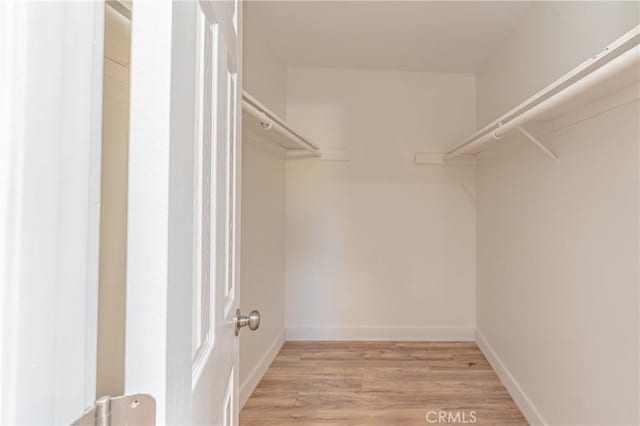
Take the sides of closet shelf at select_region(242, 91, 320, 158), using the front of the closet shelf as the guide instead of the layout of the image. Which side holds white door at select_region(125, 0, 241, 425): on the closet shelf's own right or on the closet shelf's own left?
on the closet shelf's own right

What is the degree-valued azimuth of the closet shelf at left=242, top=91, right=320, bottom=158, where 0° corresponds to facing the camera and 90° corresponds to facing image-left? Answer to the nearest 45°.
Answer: approximately 270°

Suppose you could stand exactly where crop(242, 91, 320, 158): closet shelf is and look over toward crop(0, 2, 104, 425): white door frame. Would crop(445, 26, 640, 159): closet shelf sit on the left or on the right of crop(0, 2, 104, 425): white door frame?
left

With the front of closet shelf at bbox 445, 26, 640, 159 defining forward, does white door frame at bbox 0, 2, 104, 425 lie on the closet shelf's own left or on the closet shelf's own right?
on the closet shelf's own left

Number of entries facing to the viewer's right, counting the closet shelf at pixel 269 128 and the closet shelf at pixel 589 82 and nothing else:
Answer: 1

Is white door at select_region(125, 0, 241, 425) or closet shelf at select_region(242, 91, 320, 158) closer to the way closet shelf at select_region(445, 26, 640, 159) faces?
the closet shelf

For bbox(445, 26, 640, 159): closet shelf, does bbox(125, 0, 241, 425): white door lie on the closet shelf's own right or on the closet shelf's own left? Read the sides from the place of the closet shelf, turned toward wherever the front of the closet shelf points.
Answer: on the closet shelf's own left

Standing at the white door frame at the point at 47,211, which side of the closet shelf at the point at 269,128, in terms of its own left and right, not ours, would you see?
right

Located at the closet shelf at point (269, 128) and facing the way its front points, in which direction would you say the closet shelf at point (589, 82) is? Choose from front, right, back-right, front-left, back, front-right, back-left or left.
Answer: front-right

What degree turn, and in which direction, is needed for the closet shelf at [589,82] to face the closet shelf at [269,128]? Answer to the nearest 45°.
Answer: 0° — it already faces it

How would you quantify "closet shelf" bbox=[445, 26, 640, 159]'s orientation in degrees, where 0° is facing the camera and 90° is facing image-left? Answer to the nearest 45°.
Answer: approximately 90°
